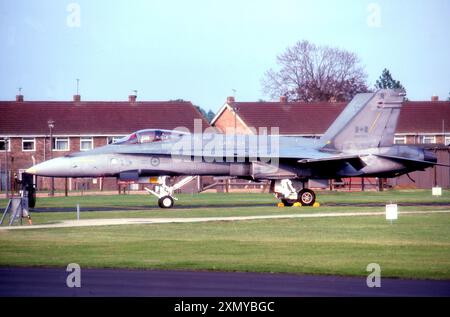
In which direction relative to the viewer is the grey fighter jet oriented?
to the viewer's left
